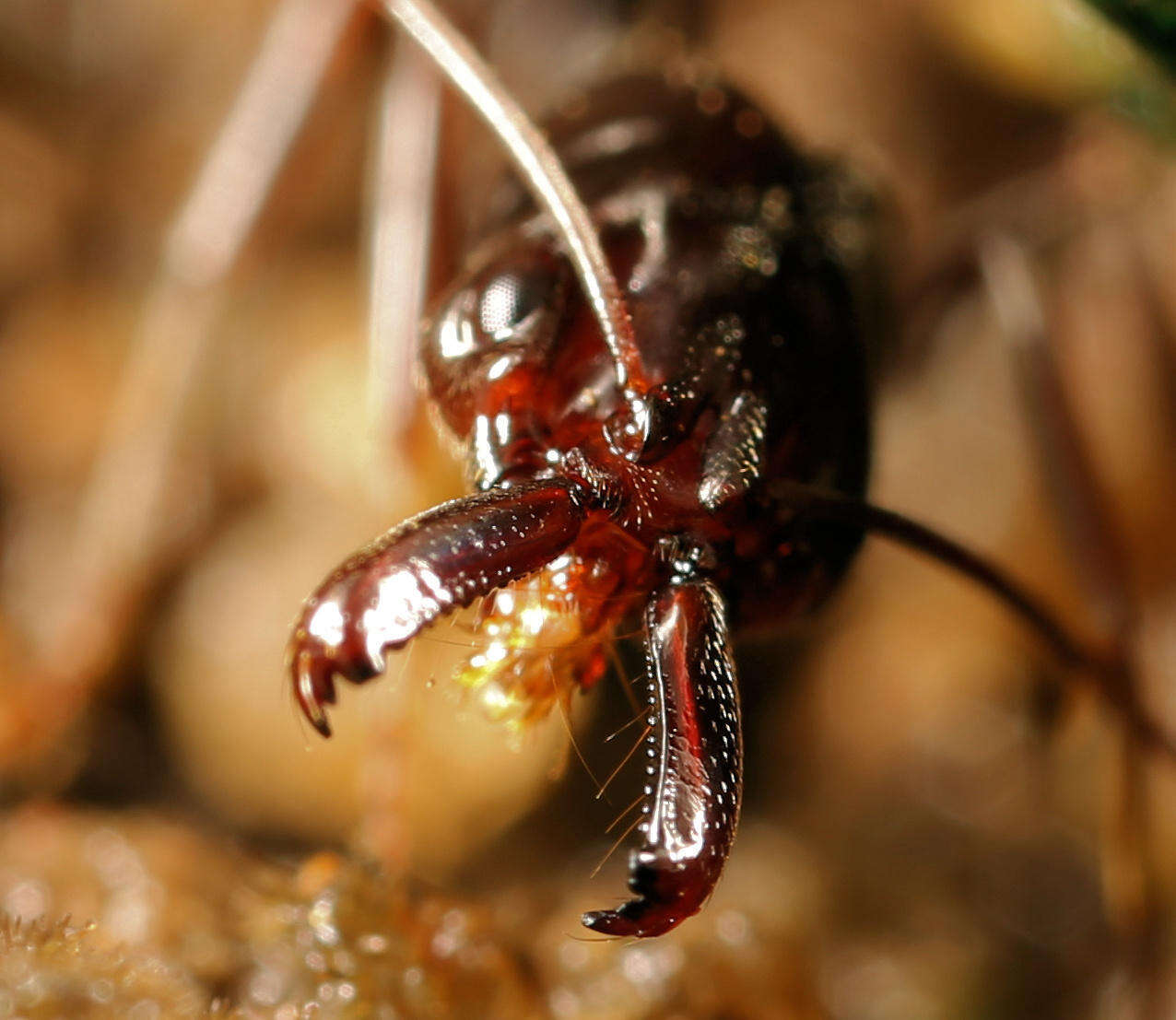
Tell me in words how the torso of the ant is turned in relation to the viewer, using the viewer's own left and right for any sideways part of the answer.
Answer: facing the viewer and to the left of the viewer
